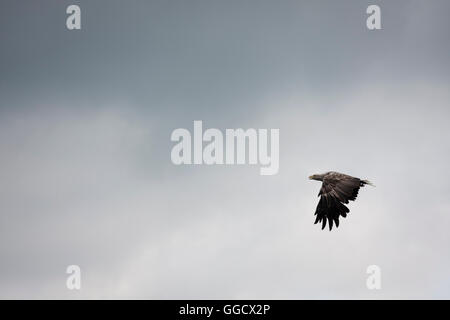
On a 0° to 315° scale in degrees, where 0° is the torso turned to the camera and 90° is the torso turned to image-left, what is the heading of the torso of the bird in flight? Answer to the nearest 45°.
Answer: approximately 90°
